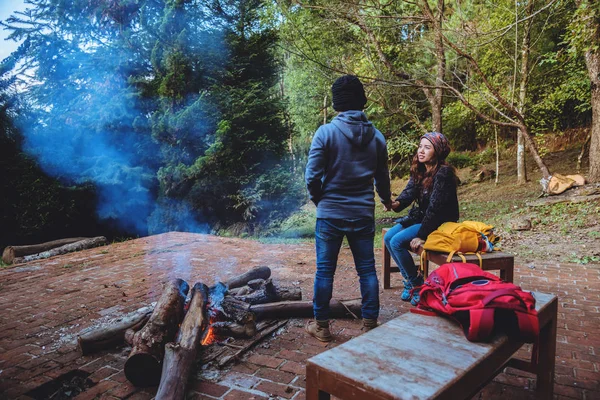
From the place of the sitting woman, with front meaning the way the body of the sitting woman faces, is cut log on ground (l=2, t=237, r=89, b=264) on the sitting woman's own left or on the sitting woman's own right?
on the sitting woman's own right

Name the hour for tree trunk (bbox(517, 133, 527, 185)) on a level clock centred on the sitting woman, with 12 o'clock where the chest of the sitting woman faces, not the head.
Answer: The tree trunk is roughly at 5 o'clock from the sitting woman.

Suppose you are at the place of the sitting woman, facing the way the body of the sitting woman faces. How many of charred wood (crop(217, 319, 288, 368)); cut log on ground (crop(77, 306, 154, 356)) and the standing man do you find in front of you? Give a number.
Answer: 3

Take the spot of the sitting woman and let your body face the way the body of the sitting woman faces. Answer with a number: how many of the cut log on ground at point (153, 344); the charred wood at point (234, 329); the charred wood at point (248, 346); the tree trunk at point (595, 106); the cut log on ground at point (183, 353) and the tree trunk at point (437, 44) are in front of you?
4

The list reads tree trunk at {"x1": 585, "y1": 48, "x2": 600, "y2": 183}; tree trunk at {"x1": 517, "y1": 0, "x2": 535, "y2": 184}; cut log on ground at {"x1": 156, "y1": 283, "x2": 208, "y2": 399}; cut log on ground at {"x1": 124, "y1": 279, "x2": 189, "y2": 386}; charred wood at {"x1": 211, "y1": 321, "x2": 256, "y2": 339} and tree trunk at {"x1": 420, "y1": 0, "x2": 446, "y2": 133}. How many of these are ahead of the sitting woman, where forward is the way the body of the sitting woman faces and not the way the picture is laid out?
3

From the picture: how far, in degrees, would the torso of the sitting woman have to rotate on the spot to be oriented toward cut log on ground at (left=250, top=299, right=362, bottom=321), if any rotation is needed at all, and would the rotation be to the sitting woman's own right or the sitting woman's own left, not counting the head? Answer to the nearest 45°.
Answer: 0° — they already face it

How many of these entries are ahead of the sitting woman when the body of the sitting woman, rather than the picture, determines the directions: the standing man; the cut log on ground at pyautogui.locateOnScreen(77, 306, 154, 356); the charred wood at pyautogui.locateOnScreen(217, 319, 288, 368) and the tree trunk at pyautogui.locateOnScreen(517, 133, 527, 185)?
3

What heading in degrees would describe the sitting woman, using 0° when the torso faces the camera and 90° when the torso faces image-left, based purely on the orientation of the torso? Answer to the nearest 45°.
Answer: approximately 45°

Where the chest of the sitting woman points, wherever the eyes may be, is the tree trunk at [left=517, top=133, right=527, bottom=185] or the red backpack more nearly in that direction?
the red backpack

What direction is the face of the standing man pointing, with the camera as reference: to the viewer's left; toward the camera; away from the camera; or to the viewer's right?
away from the camera

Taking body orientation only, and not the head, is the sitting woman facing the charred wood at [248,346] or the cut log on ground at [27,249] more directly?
the charred wood

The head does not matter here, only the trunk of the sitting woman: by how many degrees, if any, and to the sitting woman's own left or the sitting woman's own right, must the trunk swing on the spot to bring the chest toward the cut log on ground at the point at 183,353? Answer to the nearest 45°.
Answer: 0° — they already face it

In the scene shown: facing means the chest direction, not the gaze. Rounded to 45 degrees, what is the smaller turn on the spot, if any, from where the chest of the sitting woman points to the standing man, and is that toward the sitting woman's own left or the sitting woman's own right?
0° — they already face them
